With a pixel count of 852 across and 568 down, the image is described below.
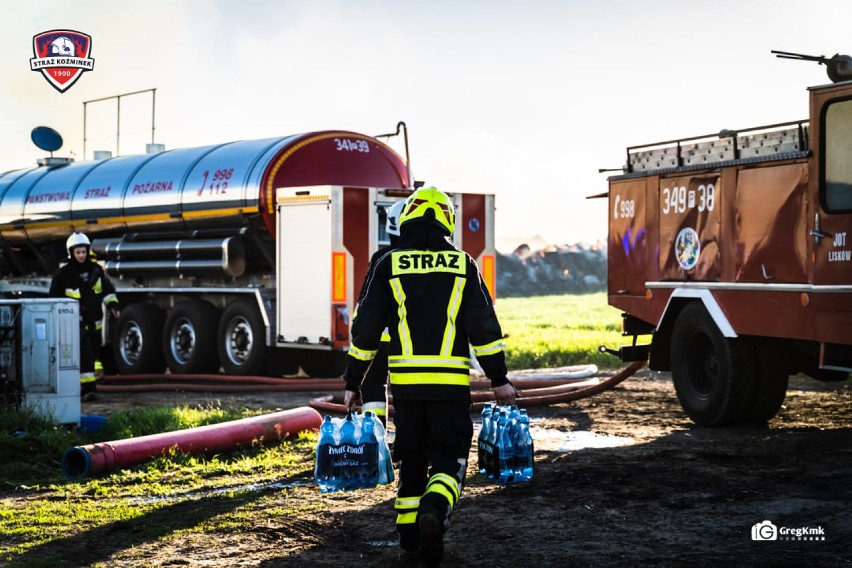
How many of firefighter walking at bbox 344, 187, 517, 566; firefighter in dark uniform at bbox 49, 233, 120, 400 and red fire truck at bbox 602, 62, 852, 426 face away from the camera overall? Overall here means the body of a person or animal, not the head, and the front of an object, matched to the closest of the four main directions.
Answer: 1

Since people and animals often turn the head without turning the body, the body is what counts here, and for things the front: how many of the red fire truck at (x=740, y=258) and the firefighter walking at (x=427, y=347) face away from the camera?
1

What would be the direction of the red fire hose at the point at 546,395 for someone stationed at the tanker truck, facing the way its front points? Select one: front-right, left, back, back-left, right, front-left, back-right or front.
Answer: back

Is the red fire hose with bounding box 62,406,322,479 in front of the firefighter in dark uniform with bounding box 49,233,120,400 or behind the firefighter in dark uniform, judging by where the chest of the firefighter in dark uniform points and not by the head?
in front

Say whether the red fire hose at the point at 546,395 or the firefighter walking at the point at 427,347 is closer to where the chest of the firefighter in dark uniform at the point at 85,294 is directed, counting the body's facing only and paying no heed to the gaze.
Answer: the firefighter walking

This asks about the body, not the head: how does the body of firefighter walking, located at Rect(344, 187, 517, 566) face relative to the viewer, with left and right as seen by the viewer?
facing away from the viewer

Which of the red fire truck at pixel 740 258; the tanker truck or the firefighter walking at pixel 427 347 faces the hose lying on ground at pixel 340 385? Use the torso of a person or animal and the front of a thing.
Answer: the firefighter walking

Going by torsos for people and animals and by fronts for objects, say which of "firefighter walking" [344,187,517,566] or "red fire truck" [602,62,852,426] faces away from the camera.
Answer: the firefighter walking

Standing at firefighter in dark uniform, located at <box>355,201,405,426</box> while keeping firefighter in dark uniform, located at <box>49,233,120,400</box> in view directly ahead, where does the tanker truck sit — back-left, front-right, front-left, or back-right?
front-right

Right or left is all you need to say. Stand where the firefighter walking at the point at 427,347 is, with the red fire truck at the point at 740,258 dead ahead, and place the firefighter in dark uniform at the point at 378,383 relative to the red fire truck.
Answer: left

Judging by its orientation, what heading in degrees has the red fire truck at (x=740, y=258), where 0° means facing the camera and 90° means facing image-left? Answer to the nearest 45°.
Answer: approximately 315°

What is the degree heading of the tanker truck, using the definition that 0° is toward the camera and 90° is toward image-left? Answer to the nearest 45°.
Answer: approximately 135°

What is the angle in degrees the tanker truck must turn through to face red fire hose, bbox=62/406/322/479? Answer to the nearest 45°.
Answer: approximately 135° to its left

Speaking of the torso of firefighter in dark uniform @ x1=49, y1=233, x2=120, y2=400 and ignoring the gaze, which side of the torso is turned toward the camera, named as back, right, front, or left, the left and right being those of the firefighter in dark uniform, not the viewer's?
front

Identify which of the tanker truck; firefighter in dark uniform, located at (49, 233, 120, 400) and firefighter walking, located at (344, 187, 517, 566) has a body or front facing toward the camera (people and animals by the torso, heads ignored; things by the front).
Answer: the firefighter in dark uniform

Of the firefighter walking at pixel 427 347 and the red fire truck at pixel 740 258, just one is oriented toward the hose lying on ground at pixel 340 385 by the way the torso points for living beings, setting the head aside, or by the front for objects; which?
the firefighter walking
